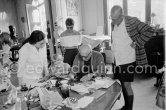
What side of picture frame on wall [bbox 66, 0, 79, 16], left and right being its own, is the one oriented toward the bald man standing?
front

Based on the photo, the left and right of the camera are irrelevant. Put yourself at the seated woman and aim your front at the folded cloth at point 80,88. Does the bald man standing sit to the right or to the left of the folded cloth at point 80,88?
left

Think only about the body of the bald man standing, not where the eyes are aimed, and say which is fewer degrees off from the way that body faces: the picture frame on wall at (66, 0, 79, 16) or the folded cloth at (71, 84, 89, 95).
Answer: the folded cloth

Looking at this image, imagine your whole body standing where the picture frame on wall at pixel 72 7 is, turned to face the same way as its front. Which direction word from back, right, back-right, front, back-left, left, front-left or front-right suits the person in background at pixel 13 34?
front-right

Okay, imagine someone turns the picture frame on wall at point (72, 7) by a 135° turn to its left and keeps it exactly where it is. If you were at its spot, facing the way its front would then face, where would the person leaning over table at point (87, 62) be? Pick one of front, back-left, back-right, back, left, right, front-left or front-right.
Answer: back-right

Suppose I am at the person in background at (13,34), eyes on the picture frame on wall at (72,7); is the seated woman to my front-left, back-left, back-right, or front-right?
back-right

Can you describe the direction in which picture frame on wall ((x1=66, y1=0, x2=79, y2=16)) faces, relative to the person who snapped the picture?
facing the viewer

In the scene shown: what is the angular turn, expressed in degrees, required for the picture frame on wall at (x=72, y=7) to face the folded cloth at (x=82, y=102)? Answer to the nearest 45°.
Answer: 0° — it already faces it

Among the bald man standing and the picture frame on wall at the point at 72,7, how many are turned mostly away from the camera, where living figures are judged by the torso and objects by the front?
0

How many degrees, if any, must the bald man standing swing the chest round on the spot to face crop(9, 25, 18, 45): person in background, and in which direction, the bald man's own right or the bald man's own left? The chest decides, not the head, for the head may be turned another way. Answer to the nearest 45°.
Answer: approximately 90° to the bald man's own right

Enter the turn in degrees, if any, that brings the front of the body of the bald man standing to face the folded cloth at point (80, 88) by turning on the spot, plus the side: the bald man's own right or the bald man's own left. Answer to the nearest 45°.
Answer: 0° — they already face it

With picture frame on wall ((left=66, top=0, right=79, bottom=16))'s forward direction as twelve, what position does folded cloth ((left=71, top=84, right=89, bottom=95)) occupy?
The folded cloth is roughly at 12 o'clock from the picture frame on wall.

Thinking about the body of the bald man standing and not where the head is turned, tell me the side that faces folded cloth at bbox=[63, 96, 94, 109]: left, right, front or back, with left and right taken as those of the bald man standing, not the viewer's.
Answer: front

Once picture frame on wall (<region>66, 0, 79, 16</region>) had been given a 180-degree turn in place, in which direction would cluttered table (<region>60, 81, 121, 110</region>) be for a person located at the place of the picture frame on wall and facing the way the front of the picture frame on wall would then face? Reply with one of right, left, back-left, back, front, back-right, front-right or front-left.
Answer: back

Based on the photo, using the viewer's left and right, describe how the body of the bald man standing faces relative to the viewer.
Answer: facing the viewer and to the left of the viewer
